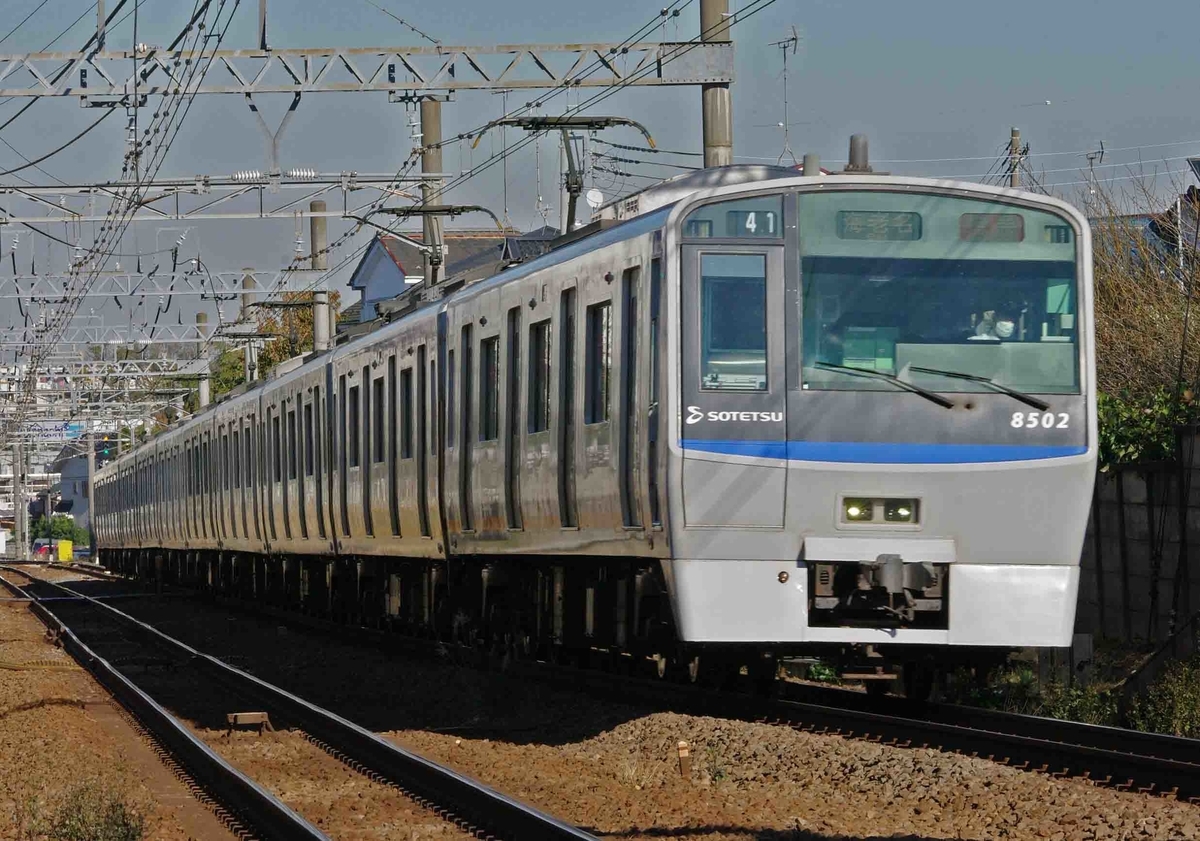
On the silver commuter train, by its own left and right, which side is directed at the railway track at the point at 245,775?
right

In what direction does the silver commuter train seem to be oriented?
toward the camera

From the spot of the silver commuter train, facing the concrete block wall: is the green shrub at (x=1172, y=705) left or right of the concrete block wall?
right

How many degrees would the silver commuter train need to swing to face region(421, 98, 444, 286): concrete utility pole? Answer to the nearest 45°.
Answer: approximately 180°

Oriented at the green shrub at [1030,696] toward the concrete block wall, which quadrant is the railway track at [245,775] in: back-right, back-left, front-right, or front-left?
back-left

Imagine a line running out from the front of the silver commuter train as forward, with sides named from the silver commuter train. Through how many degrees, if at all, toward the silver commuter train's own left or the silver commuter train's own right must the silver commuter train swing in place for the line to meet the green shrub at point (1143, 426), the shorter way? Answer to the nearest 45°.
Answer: approximately 135° to the silver commuter train's own left
